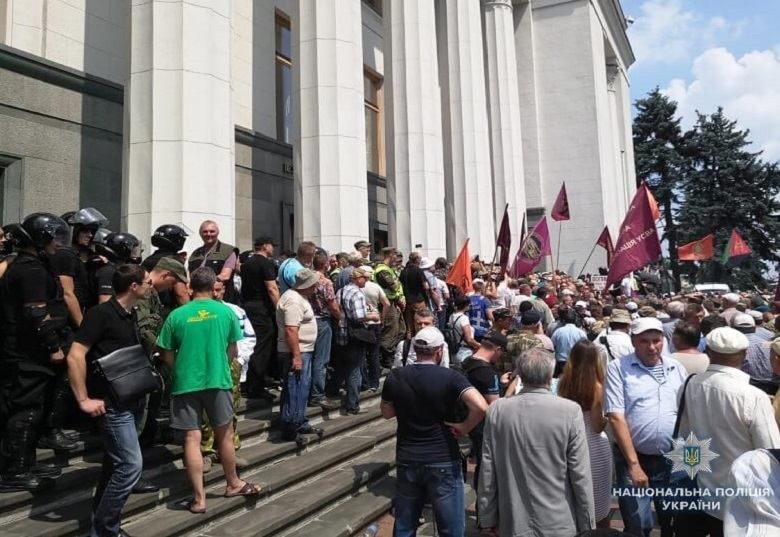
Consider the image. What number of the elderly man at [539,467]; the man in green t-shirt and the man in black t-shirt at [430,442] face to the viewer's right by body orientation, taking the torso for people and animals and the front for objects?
0

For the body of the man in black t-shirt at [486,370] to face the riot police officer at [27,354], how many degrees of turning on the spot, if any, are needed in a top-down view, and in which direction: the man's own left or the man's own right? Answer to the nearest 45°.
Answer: approximately 135° to the man's own left

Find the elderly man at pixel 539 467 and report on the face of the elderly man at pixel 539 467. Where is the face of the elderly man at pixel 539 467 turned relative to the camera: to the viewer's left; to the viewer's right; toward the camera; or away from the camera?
away from the camera

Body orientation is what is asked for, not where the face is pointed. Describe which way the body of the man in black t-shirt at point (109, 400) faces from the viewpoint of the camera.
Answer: to the viewer's right

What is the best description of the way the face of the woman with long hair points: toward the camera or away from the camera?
away from the camera

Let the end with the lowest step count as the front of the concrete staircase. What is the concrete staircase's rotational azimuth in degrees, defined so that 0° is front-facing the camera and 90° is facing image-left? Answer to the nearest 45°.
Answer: approximately 315°

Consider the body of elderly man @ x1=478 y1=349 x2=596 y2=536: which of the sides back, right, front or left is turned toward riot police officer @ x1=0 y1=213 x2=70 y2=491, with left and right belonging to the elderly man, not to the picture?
left

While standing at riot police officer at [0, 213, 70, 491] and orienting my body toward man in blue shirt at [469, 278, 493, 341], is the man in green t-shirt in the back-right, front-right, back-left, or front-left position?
front-right

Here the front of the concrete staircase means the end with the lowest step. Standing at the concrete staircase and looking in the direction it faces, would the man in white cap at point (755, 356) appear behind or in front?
in front

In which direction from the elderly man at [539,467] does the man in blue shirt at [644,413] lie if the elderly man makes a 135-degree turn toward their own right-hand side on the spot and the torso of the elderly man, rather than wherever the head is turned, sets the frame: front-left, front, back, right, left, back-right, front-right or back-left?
left

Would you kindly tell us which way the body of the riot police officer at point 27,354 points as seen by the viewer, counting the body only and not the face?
to the viewer's right

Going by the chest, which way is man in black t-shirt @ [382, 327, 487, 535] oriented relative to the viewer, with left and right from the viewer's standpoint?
facing away from the viewer

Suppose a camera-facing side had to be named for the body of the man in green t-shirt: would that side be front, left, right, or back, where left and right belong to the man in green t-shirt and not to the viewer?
back
